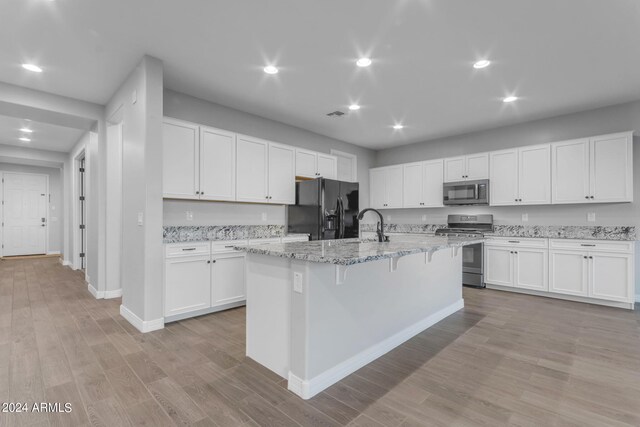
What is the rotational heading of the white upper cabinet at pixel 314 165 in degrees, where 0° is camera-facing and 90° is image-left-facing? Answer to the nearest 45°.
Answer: approximately 315°

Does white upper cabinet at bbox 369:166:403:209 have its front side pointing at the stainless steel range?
no

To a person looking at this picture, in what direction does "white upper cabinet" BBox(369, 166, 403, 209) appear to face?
facing the viewer and to the left of the viewer

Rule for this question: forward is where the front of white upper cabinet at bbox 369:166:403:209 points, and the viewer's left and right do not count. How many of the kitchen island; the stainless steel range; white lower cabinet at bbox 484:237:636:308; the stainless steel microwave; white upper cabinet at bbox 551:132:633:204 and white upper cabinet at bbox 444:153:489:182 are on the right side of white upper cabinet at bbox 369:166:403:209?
0

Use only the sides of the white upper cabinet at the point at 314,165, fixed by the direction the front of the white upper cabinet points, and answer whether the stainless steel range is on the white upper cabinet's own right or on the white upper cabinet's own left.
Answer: on the white upper cabinet's own left

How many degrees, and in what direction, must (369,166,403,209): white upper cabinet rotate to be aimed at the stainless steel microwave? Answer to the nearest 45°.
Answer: approximately 90° to its left

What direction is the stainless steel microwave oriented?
toward the camera

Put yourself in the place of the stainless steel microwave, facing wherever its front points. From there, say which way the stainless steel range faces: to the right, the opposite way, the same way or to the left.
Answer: the same way

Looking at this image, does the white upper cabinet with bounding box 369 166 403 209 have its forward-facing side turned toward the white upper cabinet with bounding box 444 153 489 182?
no

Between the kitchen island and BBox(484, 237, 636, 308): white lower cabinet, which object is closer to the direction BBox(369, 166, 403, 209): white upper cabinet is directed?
the kitchen island

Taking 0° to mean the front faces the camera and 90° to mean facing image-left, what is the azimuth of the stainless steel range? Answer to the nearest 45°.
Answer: approximately 0°

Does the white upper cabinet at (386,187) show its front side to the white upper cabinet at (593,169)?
no

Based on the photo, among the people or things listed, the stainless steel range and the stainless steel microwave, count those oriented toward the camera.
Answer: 2

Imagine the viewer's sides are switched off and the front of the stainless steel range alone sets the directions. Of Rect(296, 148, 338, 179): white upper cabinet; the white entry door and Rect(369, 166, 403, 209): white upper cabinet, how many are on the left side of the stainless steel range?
0

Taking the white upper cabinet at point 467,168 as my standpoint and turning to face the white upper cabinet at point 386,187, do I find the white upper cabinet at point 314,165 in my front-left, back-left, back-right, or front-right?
front-left
